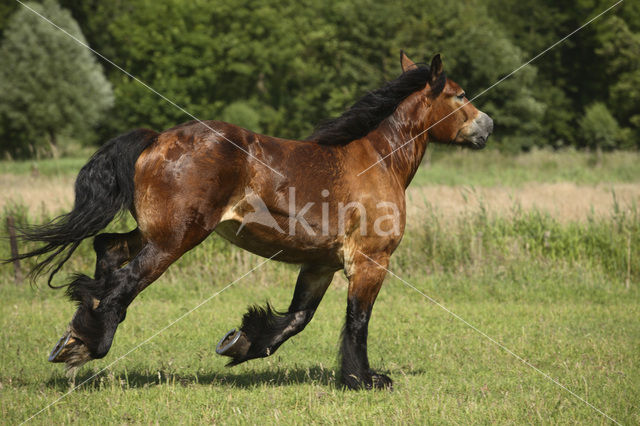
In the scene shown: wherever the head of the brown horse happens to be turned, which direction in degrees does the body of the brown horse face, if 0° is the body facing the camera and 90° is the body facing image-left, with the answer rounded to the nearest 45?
approximately 270°
